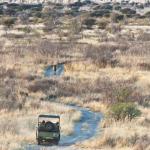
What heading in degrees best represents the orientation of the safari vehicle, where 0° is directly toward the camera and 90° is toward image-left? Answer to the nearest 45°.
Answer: approximately 180°
